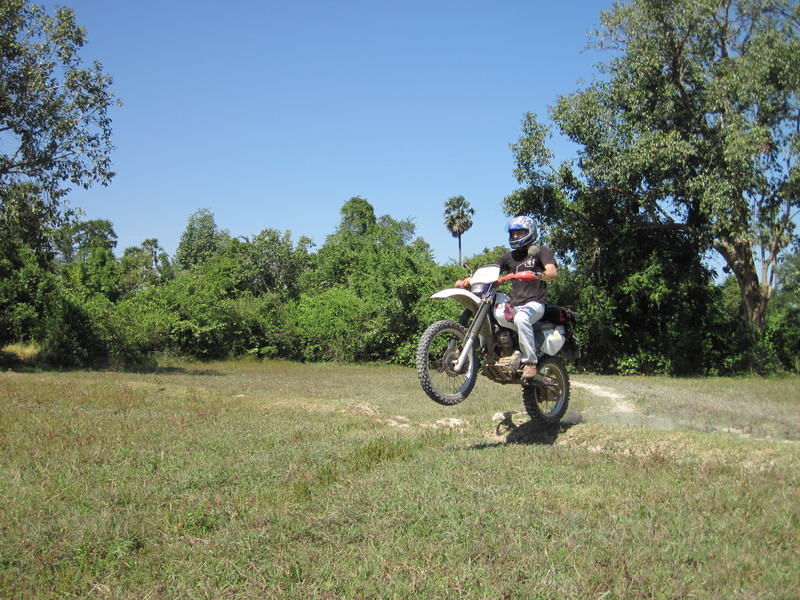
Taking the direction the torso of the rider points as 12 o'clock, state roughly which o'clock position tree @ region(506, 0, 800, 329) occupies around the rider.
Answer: The tree is roughly at 5 o'clock from the rider.

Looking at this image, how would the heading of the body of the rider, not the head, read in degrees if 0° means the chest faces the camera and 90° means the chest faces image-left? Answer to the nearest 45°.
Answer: approximately 45°

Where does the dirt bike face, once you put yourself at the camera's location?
facing the viewer and to the left of the viewer

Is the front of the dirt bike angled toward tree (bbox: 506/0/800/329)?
no
